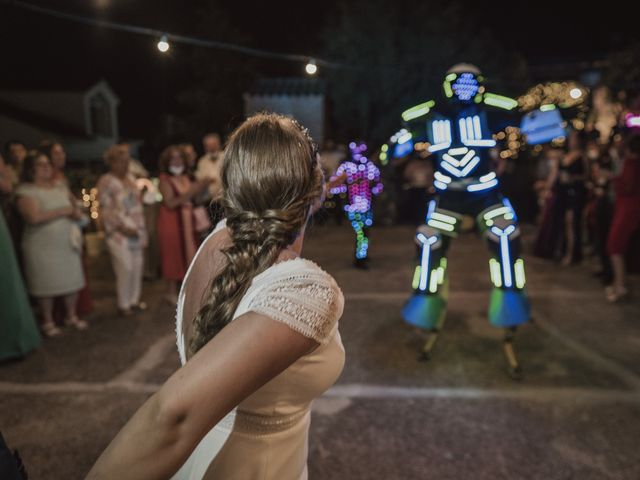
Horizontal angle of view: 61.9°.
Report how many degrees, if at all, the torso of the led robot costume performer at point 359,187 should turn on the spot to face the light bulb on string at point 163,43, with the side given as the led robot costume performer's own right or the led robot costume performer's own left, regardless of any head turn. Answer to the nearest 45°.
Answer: approximately 45° to the led robot costume performer's own right

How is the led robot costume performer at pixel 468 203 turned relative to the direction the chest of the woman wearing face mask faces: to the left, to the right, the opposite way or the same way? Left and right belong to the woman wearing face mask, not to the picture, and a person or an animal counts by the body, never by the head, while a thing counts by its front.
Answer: to the right

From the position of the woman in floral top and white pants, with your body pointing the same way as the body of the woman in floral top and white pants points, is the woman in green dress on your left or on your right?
on your right

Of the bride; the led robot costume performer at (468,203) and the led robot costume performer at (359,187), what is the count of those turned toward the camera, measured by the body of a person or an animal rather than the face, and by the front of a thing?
2

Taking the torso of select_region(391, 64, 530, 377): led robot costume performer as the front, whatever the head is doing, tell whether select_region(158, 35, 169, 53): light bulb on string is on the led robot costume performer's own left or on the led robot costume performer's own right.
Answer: on the led robot costume performer's own right

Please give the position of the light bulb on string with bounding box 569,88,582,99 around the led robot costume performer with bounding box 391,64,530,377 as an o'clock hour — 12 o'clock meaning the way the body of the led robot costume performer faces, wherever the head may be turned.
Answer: The light bulb on string is roughly at 8 o'clock from the led robot costume performer.

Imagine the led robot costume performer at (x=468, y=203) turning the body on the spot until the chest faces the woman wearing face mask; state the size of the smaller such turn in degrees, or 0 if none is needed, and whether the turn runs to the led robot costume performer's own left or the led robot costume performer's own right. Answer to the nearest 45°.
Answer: approximately 90° to the led robot costume performer's own right

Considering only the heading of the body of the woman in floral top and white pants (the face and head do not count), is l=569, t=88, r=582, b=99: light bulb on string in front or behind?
in front

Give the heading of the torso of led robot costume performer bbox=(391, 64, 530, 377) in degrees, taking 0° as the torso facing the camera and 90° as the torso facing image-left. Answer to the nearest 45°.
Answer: approximately 0°

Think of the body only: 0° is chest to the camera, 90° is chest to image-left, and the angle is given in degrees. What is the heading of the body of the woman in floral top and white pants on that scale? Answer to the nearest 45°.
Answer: approximately 315°

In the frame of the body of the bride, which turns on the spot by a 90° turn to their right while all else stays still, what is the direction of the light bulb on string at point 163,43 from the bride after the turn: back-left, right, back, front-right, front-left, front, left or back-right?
back-left

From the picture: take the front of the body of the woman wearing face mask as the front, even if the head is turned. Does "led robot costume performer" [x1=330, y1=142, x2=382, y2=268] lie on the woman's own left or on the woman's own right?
on the woman's own left

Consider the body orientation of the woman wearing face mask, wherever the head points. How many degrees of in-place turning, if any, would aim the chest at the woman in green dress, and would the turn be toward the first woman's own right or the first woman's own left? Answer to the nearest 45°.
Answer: approximately 90° to the first woman's own right
